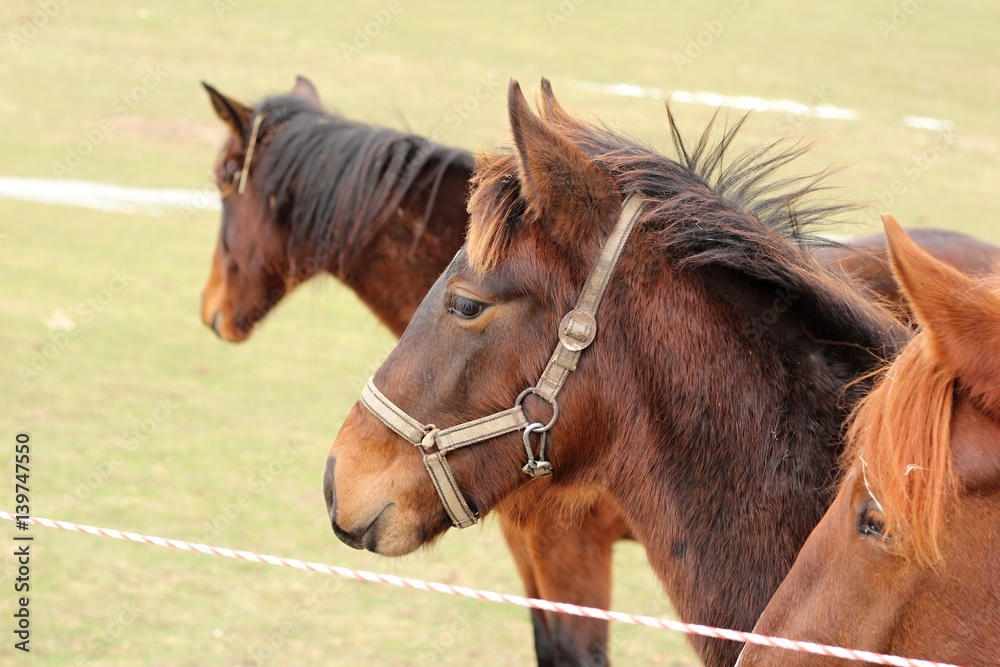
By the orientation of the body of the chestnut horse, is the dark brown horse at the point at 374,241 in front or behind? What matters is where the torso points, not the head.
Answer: in front

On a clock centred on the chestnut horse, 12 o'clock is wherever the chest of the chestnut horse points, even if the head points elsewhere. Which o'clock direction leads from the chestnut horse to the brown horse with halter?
The brown horse with halter is roughly at 1 o'clock from the chestnut horse.

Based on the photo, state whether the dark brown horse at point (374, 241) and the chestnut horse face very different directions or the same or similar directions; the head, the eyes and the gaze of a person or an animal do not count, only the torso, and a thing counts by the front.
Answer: same or similar directions

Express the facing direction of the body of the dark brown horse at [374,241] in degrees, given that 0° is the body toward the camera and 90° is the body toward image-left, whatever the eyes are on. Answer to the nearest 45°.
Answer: approximately 90°

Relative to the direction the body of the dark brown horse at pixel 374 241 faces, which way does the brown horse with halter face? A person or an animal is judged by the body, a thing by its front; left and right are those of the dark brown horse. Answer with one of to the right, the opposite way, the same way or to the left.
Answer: the same way

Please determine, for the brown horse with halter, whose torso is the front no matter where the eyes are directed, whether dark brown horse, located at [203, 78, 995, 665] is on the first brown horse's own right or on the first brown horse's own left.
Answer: on the first brown horse's own right

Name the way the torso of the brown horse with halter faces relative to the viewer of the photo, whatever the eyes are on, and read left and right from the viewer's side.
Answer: facing to the left of the viewer

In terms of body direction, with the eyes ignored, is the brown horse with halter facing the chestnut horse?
no

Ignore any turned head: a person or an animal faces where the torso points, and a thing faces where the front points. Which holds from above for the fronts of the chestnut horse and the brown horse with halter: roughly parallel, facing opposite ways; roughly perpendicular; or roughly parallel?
roughly parallel

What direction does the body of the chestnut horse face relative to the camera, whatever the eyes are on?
to the viewer's left

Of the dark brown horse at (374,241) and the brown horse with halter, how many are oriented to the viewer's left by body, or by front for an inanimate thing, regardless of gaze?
2

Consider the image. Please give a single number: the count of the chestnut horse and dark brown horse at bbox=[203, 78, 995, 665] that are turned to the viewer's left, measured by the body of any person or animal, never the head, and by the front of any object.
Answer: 2

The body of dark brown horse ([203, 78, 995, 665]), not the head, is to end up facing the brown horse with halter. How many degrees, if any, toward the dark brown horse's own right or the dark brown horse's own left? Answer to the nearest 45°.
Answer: approximately 135° to the dark brown horse's own left

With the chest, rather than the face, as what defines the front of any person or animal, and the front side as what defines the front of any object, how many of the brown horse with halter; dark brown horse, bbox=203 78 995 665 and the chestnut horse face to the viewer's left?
3
